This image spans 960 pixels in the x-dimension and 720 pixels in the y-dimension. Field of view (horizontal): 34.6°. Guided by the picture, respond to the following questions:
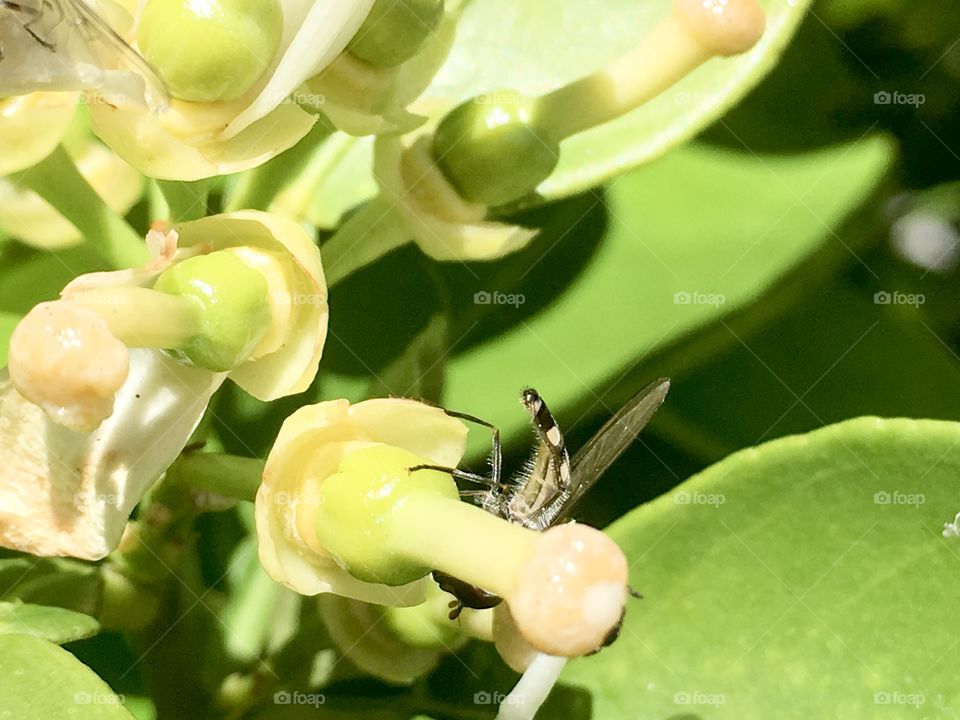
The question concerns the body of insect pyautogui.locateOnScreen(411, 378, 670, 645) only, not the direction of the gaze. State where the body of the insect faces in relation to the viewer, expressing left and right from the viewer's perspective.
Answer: facing to the left of the viewer

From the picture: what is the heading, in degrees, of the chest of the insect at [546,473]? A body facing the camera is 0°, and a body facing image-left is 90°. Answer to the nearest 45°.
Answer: approximately 90°
